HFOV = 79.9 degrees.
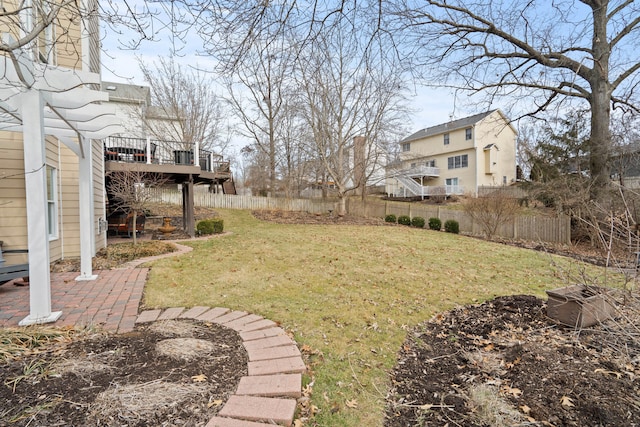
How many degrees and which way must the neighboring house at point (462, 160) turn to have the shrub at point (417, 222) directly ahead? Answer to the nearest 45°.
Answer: approximately 135° to its right

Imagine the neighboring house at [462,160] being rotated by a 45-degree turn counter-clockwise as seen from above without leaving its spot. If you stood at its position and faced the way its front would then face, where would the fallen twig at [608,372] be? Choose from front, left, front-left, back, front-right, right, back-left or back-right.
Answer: back

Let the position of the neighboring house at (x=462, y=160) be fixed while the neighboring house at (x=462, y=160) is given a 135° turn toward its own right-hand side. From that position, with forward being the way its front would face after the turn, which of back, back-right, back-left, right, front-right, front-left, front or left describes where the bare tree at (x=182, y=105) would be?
front-right

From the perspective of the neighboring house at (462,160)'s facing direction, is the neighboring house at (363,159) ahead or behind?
behind

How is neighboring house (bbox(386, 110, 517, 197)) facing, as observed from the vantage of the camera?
facing away from the viewer and to the right of the viewer
